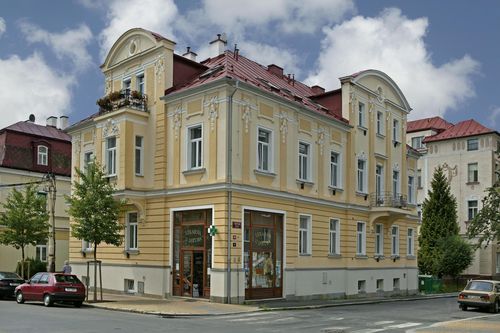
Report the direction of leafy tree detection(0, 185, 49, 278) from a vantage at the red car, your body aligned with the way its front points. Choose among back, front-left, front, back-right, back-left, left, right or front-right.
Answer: front-right

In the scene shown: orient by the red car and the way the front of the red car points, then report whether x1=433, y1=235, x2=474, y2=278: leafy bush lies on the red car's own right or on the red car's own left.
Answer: on the red car's own right

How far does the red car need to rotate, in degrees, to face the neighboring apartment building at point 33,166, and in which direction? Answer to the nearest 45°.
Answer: approximately 45° to its right

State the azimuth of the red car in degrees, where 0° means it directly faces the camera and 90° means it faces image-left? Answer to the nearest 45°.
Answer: approximately 135°

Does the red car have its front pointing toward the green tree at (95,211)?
no
